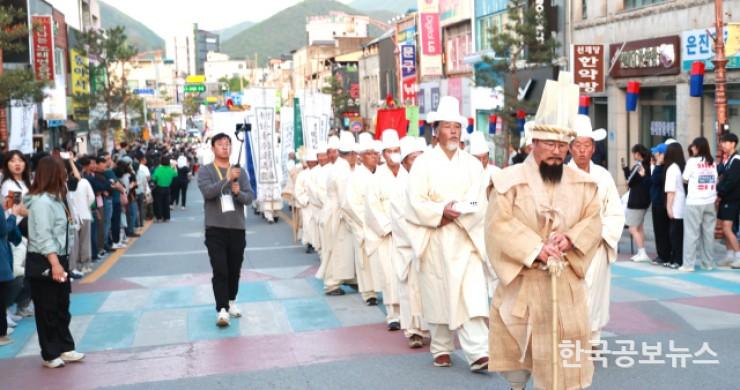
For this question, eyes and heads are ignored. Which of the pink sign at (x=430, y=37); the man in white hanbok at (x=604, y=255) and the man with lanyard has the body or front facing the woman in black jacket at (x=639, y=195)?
the pink sign

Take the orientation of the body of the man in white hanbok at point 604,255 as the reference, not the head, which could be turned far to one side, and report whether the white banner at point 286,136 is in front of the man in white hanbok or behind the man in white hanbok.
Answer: behind

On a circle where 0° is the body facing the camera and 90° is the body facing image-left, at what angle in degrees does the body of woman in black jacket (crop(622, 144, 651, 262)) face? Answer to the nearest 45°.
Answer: approximately 90°

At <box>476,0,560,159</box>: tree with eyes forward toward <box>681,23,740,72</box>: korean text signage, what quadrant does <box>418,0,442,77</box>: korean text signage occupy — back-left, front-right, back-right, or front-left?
back-left

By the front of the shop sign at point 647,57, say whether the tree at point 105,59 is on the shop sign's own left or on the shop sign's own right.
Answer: on the shop sign's own right

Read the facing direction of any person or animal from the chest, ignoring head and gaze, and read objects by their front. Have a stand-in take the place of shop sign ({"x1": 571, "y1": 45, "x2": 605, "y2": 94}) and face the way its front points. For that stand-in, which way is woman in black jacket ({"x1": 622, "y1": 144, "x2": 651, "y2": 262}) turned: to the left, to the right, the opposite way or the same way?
to the right

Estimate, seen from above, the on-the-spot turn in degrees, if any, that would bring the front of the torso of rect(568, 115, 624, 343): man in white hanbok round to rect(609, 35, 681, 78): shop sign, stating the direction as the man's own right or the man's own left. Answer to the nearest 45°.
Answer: approximately 180°

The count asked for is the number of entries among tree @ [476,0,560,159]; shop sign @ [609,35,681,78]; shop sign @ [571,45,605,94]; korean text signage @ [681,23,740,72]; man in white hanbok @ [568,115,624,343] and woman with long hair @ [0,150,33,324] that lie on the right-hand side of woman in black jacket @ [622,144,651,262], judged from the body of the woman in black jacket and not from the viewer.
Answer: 4

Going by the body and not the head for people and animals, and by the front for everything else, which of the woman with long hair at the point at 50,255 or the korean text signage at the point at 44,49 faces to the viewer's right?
the woman with long hair

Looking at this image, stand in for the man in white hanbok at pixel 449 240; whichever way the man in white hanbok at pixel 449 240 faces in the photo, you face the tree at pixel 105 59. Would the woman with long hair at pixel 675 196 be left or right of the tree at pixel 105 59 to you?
right

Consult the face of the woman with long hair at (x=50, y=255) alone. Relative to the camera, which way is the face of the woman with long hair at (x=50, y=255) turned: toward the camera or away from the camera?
away from the camera
